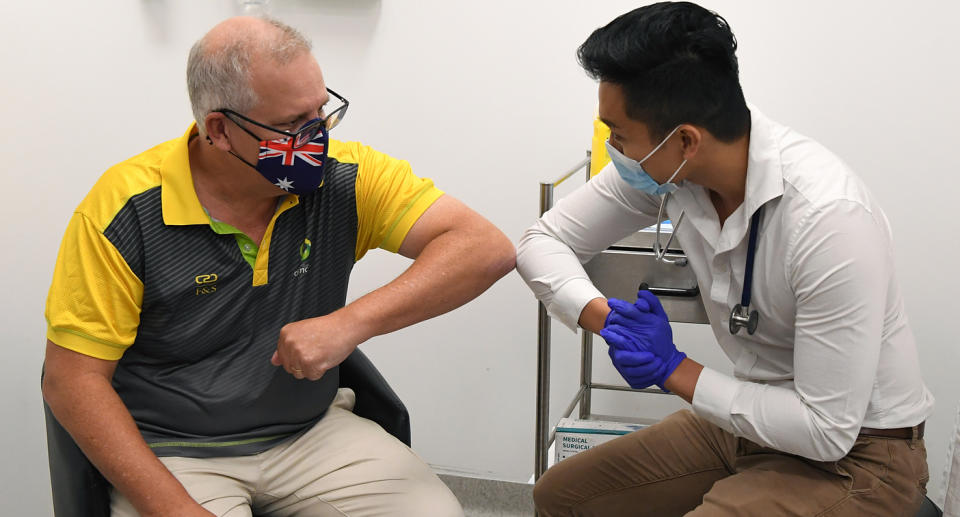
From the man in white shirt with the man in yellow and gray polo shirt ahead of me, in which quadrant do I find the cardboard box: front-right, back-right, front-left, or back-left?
front-right

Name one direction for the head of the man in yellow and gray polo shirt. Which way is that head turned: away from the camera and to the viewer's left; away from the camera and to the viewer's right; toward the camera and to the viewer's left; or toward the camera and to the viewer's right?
toward the camera and to the viewer's right

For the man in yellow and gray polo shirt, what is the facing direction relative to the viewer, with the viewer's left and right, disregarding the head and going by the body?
facing the viewer and to the right of the viewer

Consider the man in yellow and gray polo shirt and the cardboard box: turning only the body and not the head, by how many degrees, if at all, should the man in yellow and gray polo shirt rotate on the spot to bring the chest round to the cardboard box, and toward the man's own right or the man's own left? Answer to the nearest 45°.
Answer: approximately 45° to the man's own left

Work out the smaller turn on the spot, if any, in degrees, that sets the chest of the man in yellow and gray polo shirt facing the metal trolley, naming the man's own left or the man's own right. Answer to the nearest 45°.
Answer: approximately 45° to the man's own left

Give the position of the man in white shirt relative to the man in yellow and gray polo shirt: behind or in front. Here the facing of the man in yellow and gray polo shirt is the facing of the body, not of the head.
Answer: in front

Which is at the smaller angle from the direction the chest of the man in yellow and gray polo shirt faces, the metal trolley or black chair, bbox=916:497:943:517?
the black chair

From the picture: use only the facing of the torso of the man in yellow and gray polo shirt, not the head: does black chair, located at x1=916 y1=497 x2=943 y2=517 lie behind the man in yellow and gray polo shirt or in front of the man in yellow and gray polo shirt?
in front
